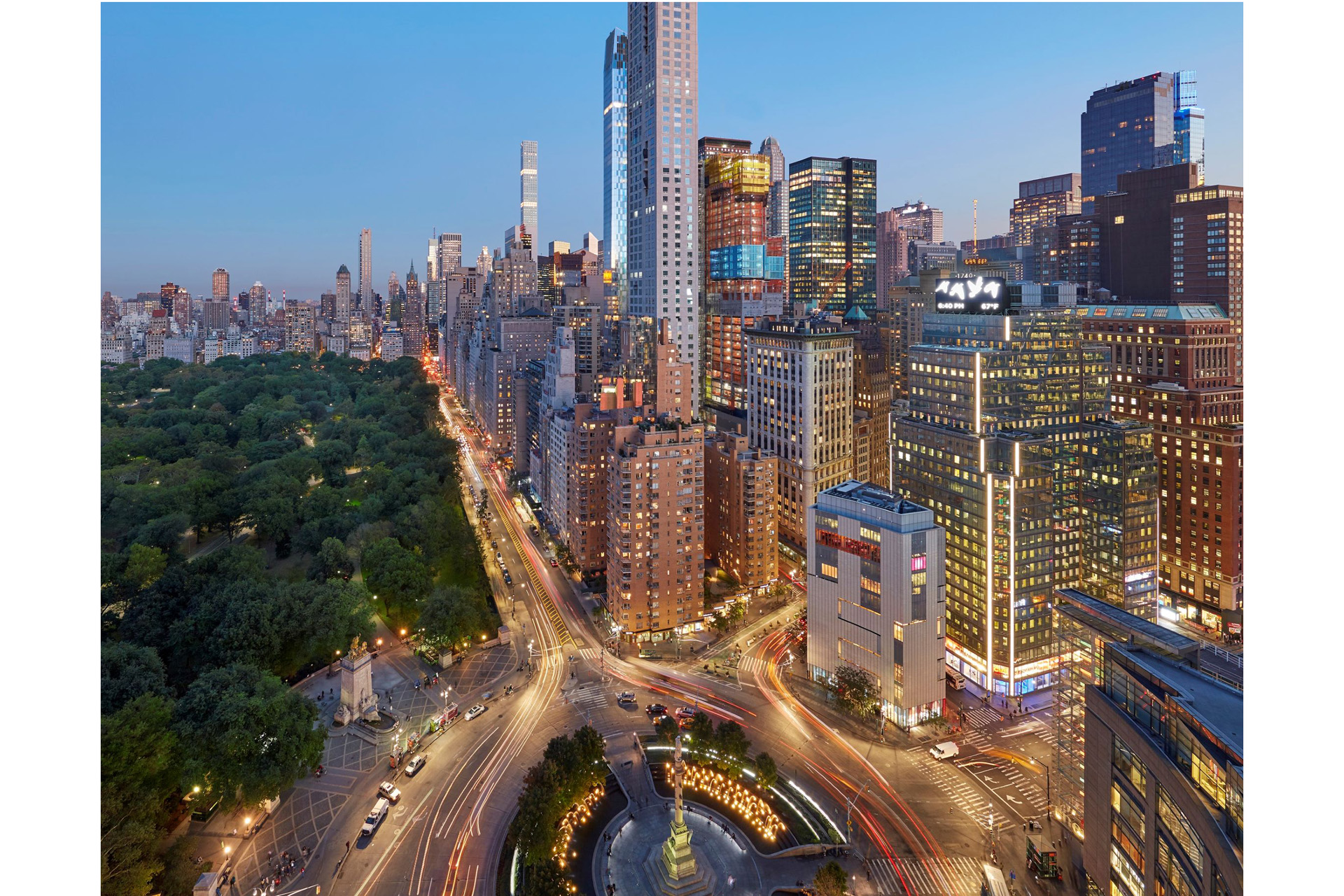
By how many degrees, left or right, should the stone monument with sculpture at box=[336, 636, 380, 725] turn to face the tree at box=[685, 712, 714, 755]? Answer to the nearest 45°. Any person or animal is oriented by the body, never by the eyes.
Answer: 0° — it already faces it

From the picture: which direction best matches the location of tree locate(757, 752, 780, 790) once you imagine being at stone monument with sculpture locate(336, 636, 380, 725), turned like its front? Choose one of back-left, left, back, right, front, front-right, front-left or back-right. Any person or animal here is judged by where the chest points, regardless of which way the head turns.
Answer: front

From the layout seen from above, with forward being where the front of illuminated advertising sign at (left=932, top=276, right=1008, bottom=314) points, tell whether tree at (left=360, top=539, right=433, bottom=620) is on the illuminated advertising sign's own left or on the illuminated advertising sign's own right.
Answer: on the illuminated advertising sign's own right

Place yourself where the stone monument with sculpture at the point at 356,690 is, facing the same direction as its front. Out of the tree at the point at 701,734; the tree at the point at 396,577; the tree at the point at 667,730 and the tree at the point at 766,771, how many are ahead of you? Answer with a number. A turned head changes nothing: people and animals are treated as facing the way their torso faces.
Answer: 3

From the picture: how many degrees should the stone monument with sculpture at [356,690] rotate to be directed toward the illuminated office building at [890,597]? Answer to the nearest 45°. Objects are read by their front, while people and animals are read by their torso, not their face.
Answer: approximately 45° to its left

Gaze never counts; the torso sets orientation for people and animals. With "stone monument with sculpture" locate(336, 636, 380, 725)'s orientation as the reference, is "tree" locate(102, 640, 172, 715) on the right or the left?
on its right

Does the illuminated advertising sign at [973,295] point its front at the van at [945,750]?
yes

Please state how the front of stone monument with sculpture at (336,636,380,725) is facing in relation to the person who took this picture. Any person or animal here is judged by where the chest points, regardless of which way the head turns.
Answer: facing the viewer and to the right of the viewer

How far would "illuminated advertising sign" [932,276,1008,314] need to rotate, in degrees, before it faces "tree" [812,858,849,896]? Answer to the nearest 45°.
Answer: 0° — it already faces it

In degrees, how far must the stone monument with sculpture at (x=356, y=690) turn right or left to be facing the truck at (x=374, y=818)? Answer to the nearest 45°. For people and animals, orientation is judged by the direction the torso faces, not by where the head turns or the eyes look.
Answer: approximately 45° to its right

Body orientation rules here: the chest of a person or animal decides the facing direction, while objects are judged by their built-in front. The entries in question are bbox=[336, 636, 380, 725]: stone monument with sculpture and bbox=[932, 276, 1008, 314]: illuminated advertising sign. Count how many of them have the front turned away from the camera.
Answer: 0

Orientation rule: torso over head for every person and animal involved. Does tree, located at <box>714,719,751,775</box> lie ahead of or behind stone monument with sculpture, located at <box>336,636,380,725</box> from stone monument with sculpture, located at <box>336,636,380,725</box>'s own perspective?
ahead

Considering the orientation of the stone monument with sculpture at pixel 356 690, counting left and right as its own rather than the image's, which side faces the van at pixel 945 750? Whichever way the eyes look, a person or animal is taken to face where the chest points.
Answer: front

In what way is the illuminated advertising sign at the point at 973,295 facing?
toward the camera
